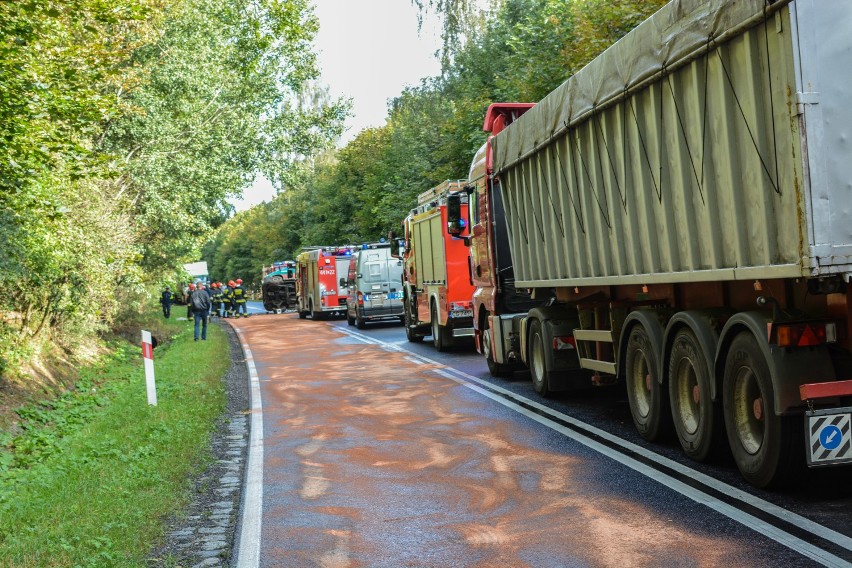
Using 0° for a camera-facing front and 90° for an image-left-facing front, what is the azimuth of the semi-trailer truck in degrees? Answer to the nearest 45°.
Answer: approximately 135°

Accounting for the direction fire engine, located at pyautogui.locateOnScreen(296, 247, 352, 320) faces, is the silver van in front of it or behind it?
behind

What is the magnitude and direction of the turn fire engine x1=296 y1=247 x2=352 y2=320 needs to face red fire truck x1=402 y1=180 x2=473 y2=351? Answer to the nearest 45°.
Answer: approximately 135° to its left

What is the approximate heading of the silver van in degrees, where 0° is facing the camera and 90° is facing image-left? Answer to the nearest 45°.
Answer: approximately 180°

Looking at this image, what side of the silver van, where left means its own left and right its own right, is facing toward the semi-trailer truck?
back

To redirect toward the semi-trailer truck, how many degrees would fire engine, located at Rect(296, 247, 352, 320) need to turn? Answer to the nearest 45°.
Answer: approximately 135° to its left

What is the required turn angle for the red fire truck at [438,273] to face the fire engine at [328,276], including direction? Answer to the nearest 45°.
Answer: approximately 45° to its right

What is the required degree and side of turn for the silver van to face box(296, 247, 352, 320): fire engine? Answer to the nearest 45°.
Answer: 0° — it already faces it

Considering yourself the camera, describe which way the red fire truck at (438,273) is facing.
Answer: facing away from the viewer and to the left of the viewer

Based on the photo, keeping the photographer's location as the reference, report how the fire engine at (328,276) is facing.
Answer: facing away from the viewer and to the left of the viewer

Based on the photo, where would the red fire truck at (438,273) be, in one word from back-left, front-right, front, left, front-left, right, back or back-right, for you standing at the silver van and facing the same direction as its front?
back

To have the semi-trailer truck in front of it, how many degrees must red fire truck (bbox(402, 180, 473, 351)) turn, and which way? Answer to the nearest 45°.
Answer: approximately 135° to its left
